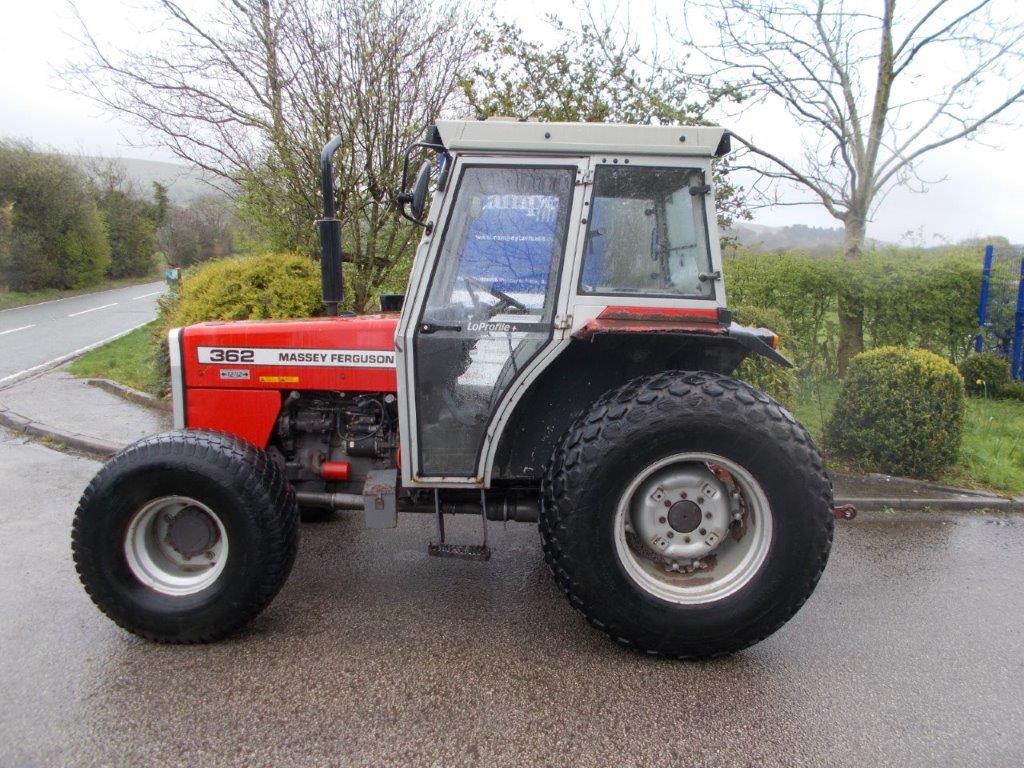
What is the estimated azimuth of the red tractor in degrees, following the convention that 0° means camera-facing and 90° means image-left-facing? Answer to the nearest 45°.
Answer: approximately 90°

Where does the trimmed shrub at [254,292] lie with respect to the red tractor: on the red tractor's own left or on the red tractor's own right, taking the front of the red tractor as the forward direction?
on the red tractor's own right

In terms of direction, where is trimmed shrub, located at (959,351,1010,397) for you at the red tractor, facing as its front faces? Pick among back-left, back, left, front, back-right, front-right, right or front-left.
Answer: back-right

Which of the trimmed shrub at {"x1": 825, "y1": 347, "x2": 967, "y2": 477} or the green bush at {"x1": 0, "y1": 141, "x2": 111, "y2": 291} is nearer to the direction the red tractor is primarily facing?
the green bush

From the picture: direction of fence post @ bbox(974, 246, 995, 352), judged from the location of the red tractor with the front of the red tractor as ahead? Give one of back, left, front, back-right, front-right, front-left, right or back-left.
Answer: back-right

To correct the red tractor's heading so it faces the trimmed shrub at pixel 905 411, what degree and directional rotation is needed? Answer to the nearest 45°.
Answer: approximately 135° to its right

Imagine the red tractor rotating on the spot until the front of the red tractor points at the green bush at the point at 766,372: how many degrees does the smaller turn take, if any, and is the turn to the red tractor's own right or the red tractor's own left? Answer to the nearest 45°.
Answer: approximately 135° to the red tractor's own right

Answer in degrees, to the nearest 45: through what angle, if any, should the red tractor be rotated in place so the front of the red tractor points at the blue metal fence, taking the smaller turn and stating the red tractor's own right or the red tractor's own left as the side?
approximately 135° to the red tractor's own right
